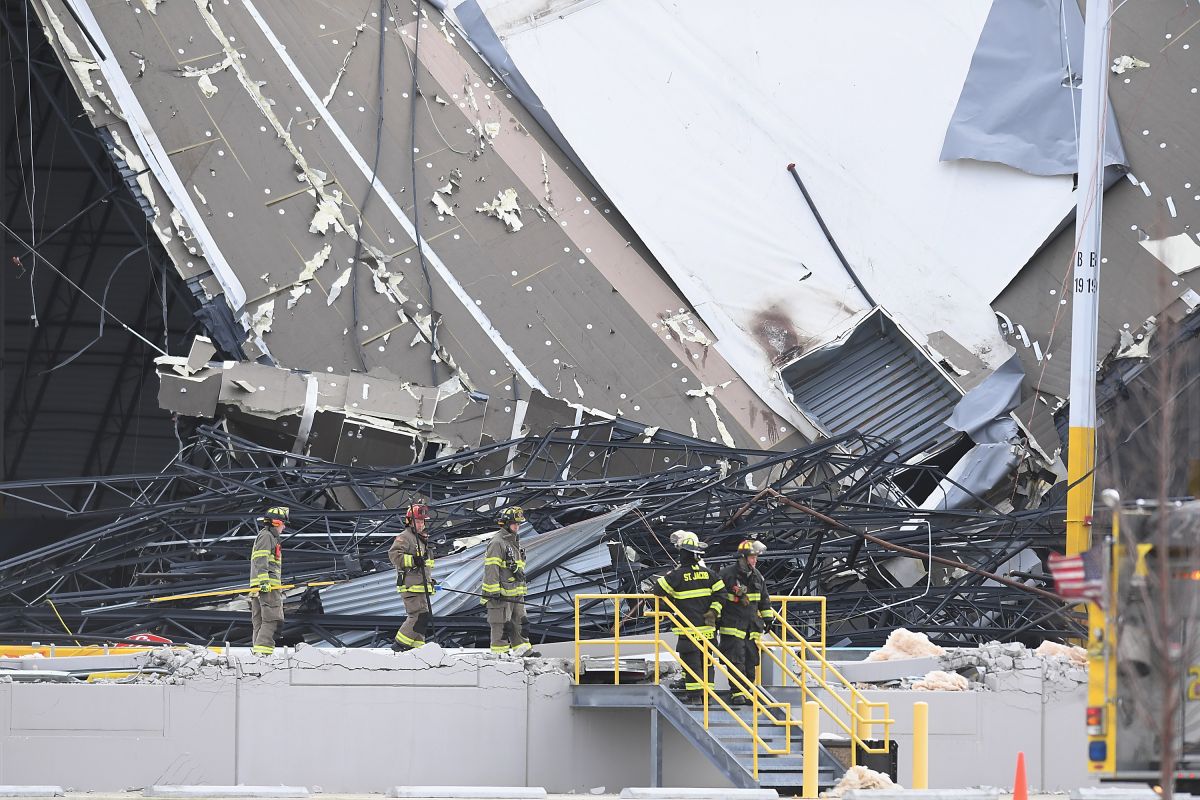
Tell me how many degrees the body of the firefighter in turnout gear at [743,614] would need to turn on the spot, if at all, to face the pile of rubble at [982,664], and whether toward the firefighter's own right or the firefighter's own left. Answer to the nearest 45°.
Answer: approximately 90° to the firefighter's own left

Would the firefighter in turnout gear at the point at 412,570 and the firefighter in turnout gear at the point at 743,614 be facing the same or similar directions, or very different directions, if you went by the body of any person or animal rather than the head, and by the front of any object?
same or similar directions

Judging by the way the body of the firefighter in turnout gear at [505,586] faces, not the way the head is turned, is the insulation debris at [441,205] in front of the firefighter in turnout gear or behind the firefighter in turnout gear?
behind

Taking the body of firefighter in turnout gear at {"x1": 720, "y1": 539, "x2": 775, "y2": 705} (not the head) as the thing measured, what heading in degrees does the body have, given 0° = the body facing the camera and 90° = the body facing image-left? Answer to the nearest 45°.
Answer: approximately 315°

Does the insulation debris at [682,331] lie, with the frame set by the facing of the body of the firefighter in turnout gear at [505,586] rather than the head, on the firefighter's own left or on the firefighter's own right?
on the firefighter's own left
